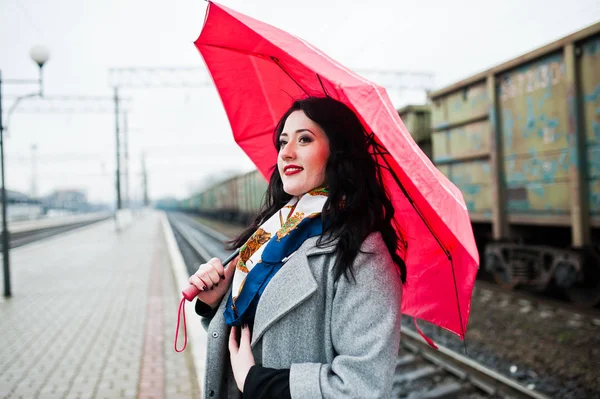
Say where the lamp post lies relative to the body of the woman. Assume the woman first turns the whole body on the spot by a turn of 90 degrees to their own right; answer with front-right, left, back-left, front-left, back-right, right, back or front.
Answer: front

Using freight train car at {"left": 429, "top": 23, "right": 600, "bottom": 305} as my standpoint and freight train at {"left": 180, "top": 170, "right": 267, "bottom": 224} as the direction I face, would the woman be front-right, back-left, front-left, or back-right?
back-left

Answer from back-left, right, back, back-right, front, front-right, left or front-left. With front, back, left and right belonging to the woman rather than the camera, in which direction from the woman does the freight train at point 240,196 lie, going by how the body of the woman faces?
back-right

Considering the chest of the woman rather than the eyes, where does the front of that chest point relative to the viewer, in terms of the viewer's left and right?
facing the viewer and to the left of the viewer

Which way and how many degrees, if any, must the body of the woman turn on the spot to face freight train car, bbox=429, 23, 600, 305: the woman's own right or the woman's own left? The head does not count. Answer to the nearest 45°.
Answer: approximately 180°

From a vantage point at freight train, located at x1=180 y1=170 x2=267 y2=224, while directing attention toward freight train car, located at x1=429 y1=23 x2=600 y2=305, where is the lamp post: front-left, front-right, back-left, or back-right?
front-right
